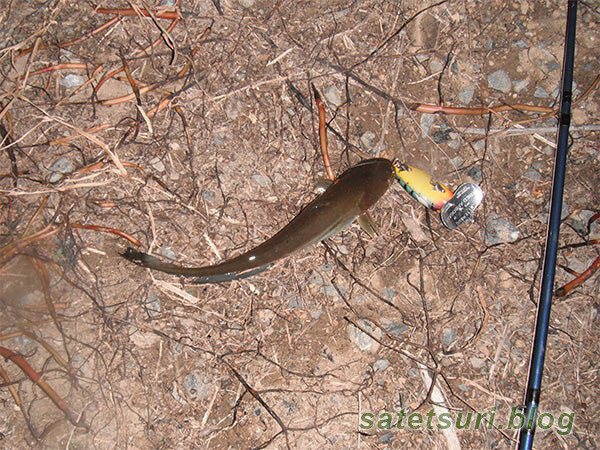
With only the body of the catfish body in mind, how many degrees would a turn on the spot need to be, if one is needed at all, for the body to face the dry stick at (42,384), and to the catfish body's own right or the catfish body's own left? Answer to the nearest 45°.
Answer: approximately 135° to the catfish body's own left

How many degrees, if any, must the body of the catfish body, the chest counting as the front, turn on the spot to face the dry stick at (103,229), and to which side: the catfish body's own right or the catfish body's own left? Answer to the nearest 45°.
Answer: approximately 135° to the catfish body's own left

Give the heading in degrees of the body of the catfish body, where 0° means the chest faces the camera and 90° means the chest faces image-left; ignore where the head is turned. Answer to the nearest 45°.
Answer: approximately 225°

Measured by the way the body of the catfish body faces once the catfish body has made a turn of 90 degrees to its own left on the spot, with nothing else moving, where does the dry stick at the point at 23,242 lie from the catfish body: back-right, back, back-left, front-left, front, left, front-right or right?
front-left

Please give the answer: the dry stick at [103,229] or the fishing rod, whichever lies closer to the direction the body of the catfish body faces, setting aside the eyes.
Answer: the fishing rod
